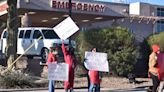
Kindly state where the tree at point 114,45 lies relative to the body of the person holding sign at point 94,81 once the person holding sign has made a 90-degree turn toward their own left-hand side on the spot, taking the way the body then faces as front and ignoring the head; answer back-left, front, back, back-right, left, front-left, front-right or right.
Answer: left

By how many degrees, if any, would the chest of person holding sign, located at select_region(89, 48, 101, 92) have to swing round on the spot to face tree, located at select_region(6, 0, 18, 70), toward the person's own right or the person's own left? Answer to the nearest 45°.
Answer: approximately 135° to the person's own right

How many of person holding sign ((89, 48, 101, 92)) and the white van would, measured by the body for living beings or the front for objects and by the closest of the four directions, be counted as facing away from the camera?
0

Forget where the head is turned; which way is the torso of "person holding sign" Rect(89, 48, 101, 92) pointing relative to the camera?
toward the camera
